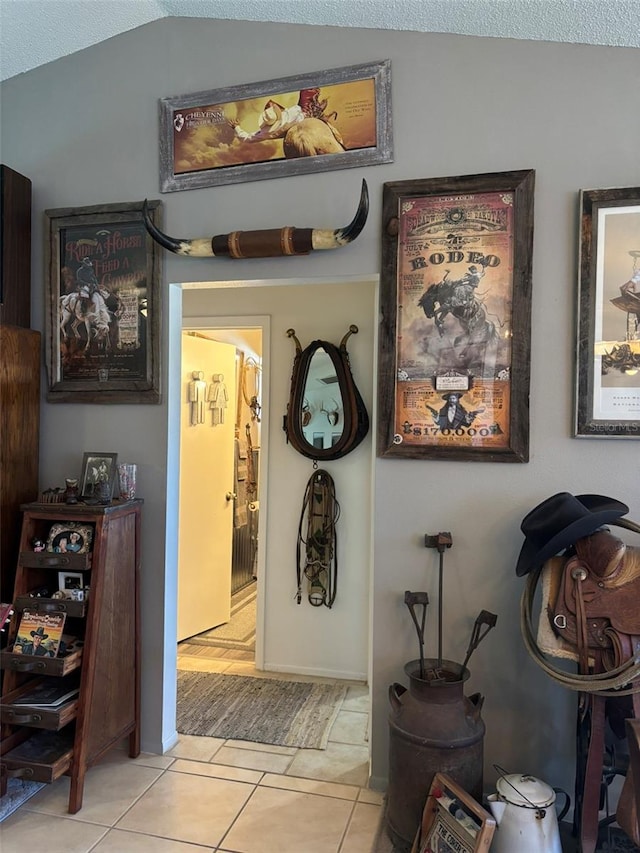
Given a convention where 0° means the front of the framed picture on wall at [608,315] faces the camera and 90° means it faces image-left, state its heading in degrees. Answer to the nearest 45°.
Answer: approximately 0°

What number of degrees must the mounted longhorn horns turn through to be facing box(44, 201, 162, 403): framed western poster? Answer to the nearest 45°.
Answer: approximately 135° to its right

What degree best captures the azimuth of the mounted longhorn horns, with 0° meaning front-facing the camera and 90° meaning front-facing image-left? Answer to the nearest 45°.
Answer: approximately 0°

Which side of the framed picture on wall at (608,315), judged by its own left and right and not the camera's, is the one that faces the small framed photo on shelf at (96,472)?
right

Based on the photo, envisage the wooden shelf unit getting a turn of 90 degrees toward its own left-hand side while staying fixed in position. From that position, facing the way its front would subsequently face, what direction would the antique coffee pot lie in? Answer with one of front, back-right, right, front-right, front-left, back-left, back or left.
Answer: front

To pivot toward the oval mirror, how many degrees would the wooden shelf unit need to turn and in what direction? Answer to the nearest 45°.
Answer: approximately 180°

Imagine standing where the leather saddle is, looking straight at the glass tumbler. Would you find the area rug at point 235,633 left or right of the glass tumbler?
right
